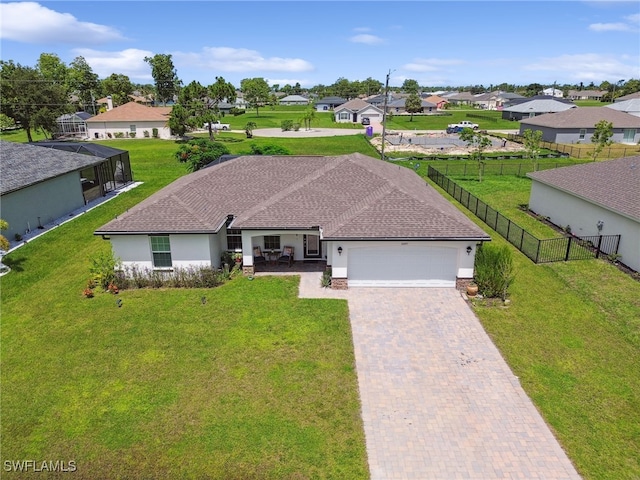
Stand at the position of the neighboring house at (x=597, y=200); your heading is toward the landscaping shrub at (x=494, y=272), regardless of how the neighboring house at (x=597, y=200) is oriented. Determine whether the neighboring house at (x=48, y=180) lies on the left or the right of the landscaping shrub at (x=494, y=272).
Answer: right

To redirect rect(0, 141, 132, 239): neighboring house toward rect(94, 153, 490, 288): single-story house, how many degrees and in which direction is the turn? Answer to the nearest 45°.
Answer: approximately 90° to its left

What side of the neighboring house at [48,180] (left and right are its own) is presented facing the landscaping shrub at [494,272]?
left

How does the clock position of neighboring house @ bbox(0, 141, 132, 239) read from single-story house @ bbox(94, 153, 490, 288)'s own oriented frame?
The neighboring house is roughly at 4 o'clock from the single-story house.

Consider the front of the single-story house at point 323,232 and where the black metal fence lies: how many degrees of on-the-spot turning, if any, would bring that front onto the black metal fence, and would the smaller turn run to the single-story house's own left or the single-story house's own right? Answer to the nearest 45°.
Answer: approximately 90° to the single-story house's own left

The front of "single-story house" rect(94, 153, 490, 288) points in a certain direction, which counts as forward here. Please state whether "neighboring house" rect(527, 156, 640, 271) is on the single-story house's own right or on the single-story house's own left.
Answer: on the single-story house's own left

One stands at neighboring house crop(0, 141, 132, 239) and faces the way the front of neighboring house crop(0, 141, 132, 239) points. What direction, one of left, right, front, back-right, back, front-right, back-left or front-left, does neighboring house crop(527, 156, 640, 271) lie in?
left

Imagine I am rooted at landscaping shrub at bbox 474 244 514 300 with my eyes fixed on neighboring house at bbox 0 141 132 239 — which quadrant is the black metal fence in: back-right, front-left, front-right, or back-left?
back-right

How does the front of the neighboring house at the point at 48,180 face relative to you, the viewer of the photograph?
facing the viewer and to the left of the viewer

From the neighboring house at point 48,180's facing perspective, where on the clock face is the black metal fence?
The black metal fence is roughly at 9 o'clock from the neighboring house.

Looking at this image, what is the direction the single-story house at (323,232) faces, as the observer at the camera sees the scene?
facing the viewer

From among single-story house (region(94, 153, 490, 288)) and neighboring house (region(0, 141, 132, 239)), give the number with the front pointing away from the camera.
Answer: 0
